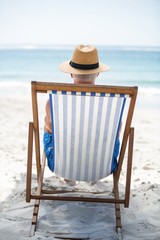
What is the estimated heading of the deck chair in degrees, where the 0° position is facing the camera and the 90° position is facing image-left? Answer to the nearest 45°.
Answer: approximately 180°

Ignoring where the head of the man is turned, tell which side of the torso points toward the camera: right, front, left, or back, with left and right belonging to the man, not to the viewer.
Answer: back

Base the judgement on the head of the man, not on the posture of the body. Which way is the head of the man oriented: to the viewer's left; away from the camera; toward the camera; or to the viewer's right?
away from the camera
